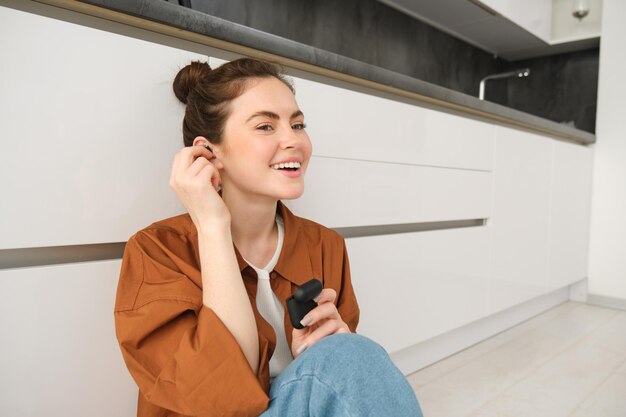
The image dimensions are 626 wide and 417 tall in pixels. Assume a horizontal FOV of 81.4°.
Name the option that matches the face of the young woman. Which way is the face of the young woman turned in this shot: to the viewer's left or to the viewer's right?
to the viewer's right

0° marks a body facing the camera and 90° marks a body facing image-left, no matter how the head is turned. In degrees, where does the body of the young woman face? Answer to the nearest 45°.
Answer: approximately 315°
